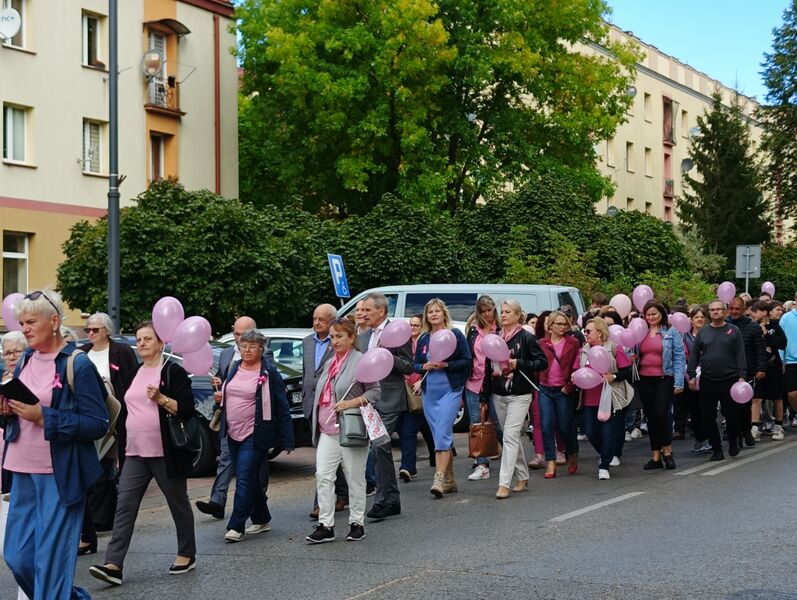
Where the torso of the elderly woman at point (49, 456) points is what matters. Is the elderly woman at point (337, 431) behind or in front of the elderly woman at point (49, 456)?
behind

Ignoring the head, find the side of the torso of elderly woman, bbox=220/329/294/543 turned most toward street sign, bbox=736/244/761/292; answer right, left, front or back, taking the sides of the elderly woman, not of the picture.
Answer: back

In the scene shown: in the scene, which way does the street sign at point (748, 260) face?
away from the camera

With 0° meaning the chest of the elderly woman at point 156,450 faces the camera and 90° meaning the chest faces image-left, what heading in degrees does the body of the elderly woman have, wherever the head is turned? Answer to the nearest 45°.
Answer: approximately 45°

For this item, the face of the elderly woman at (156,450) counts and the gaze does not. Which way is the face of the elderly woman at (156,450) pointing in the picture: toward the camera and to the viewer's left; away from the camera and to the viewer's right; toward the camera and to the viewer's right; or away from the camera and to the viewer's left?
toward the camera and to the viewer's left

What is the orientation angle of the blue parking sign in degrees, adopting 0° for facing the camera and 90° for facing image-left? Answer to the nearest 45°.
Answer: approximately 315°

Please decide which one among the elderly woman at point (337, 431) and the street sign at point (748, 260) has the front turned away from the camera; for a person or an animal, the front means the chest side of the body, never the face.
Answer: the street sign

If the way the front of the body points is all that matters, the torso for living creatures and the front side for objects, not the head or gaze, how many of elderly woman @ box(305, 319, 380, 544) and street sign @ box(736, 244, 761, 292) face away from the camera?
1

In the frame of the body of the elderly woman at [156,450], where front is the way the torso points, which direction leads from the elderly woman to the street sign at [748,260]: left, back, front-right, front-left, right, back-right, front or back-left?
back

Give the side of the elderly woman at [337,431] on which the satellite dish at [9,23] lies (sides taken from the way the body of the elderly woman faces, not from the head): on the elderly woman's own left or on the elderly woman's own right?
on the elderly woman's own right

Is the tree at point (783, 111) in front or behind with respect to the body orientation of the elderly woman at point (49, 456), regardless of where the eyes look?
behind

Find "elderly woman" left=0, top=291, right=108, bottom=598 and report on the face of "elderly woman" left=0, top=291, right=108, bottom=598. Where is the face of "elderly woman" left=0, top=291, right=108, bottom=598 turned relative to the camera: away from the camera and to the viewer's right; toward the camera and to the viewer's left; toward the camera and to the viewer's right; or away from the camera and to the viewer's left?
toward the camera and to the viewer's left
